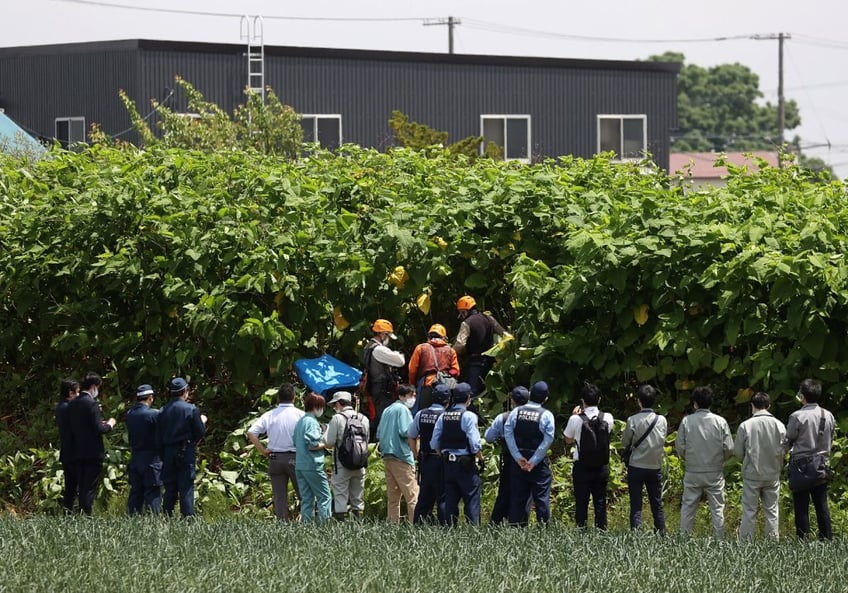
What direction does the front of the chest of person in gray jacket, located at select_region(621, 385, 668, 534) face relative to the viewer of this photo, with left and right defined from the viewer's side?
facing away from the viewer

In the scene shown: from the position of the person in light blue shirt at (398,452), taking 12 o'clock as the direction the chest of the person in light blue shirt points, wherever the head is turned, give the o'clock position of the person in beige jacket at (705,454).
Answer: The person in beige jacket is roughly at 2 o'clock from the person in light blue shirt.

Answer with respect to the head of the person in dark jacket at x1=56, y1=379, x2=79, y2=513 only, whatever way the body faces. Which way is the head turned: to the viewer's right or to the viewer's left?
to the viewer's right

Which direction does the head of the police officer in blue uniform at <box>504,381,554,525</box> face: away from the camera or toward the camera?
away from the camera

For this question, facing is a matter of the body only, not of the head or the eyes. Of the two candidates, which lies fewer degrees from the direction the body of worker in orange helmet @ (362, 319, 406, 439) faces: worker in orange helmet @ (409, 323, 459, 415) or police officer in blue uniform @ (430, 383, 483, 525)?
the worker in orange helmet

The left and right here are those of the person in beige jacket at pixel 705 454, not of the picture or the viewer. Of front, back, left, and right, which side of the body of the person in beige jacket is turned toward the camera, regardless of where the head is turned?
back

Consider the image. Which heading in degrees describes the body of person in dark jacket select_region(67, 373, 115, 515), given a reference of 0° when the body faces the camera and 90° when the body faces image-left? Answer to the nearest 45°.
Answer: approximately 225°

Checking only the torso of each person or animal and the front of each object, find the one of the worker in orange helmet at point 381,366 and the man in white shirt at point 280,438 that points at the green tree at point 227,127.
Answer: the man in white shirt

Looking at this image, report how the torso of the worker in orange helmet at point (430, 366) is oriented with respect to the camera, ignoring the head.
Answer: away from the camera

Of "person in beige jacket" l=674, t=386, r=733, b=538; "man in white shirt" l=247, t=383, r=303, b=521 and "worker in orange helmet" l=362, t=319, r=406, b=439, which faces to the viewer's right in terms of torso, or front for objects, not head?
the worker in orange helmet

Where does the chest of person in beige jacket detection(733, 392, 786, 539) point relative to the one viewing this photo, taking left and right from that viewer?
facing away from the viewer

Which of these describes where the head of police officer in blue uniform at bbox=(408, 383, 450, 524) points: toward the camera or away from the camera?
away from the camera

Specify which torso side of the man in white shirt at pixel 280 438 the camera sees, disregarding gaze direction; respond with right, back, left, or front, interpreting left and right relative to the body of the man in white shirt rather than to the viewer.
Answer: back

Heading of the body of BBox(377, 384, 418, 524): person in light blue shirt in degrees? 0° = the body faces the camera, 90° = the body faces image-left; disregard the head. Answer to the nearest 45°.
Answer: approximately 225°

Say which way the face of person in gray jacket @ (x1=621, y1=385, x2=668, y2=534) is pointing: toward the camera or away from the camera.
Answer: away from the camera
